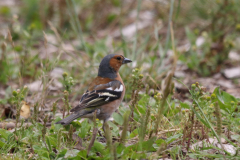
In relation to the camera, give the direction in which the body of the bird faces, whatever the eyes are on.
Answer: to the viewer's right
